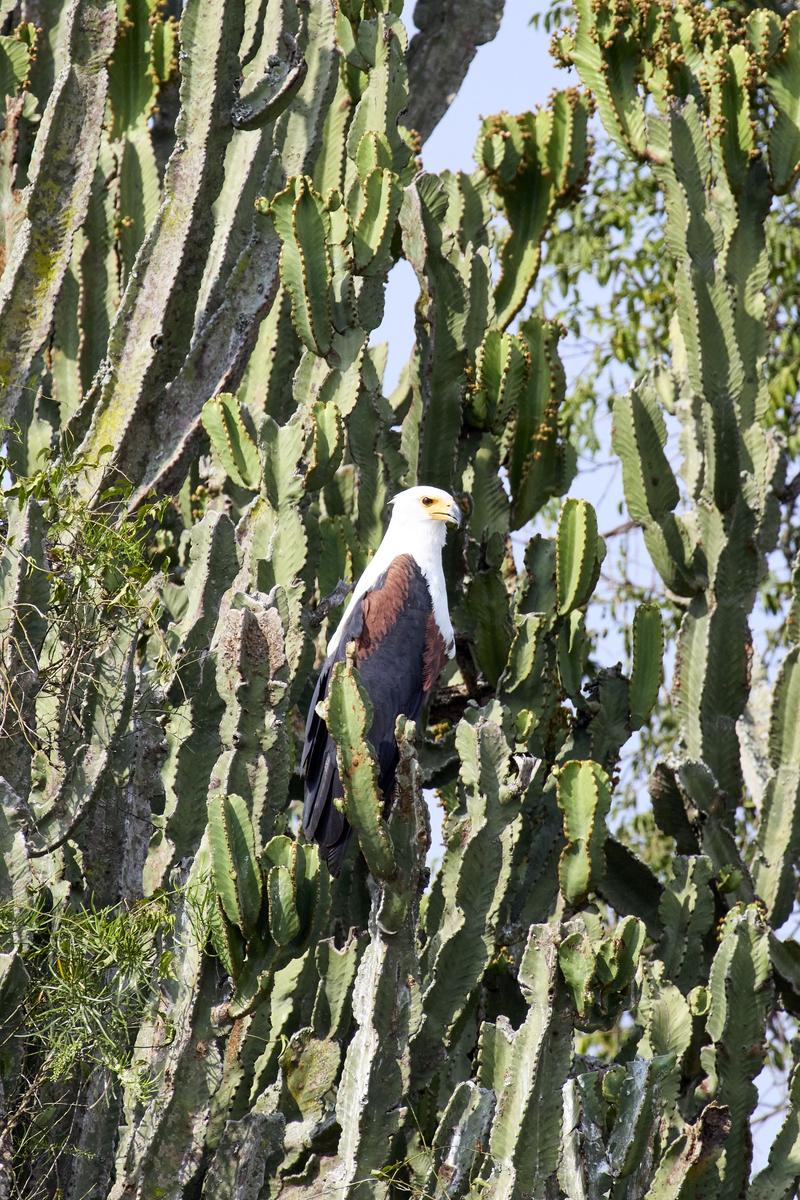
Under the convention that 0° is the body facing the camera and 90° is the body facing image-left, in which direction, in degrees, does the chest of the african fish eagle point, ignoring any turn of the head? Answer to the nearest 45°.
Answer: approximately 270°
